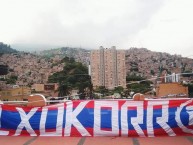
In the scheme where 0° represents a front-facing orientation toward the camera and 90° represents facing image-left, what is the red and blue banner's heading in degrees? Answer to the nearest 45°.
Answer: approximately 0°
